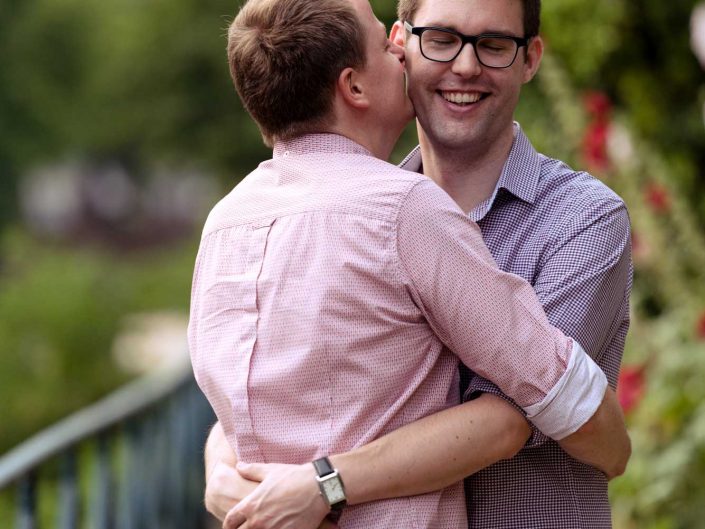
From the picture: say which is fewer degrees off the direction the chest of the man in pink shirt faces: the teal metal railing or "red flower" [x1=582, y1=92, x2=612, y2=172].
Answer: the red flower

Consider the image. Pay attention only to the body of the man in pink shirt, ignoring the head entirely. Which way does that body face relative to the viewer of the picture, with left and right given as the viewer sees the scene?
facing away from the viewer and to the right of the viewer

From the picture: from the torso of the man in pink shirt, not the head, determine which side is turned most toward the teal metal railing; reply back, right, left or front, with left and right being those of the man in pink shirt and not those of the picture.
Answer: left

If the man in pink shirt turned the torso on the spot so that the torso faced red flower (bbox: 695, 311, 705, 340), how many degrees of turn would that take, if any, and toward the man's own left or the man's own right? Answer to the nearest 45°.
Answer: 0° — they already face it

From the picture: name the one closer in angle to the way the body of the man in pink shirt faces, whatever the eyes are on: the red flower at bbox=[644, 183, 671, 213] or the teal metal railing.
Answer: the red flower

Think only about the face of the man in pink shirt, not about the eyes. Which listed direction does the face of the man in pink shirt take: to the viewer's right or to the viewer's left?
to the viewer's right

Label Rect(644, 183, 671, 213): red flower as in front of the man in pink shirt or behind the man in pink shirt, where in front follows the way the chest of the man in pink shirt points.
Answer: in front

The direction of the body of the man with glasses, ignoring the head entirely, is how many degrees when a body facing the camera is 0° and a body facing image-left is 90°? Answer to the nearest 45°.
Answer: approximately 45°

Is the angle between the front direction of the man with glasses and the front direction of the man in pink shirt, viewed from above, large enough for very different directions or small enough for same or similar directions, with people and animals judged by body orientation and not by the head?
very different directions

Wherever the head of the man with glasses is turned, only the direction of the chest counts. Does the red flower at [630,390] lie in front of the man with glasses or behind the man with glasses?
behind

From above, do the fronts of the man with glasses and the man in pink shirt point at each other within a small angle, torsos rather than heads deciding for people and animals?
yes

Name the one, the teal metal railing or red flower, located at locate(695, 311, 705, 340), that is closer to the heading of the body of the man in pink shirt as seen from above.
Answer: the red flower
